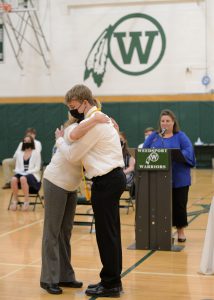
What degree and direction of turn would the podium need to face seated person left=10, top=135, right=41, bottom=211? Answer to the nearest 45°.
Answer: approximately 135° to its right

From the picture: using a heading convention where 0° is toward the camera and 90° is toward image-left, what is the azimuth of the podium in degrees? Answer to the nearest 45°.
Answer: approximately 0°

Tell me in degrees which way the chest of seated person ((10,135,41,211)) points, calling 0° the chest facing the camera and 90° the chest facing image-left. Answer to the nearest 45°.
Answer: approximately 45°

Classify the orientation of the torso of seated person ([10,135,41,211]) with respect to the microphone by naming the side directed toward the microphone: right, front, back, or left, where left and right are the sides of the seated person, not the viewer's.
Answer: left

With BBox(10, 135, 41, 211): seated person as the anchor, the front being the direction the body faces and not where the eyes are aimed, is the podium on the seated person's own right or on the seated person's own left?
on the seated person's own left
